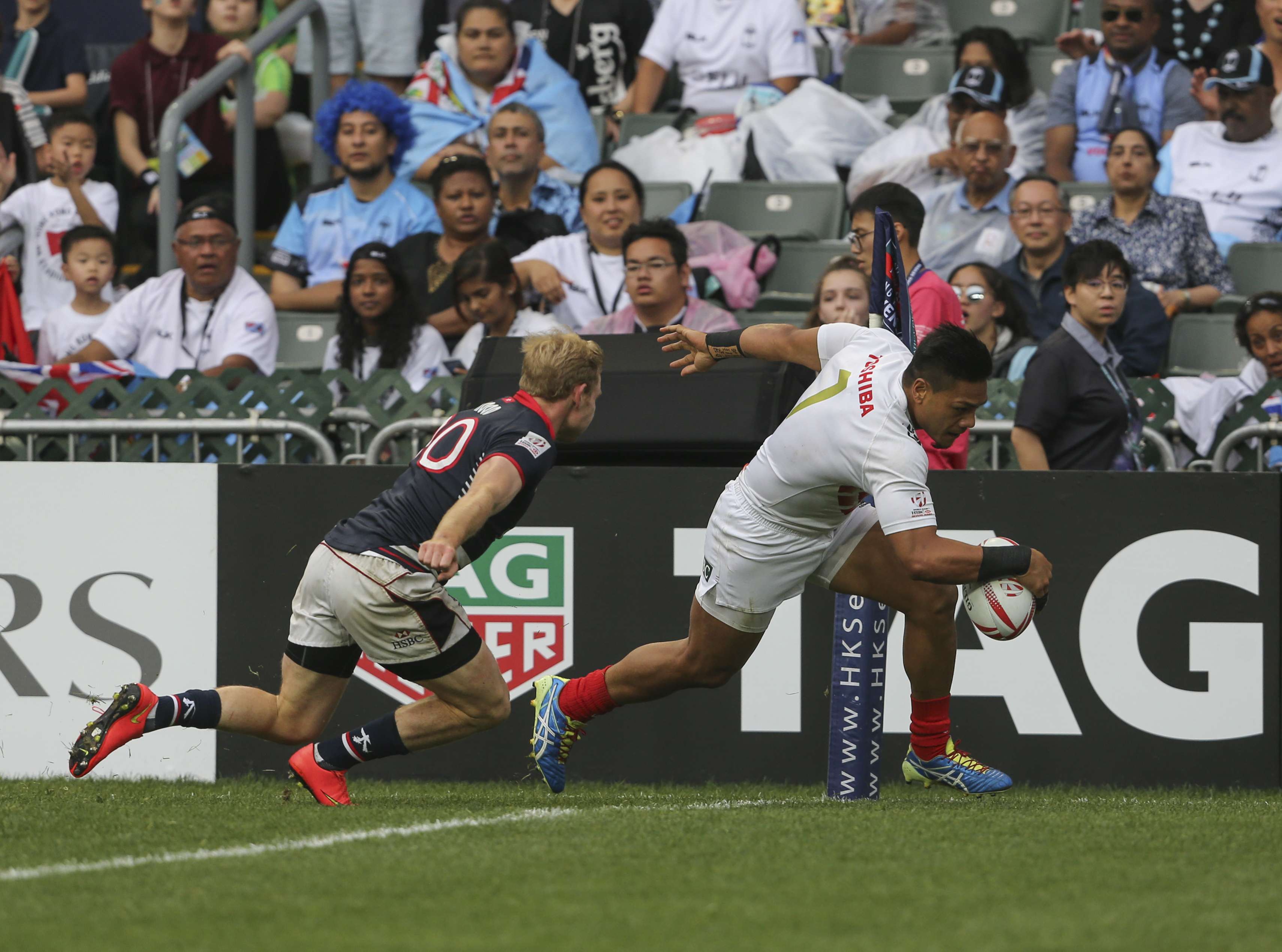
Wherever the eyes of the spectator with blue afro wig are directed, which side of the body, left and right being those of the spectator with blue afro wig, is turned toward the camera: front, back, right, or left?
front

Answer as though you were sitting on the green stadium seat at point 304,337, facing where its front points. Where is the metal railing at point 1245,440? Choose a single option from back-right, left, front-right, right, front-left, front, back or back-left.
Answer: front-left

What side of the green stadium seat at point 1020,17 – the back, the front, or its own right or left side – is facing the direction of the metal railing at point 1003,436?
front

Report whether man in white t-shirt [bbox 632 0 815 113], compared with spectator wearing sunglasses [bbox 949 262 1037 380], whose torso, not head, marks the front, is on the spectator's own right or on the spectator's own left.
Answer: on the spectator's own right

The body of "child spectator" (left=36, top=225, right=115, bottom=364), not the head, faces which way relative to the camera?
toward the camera

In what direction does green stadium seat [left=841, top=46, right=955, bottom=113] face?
toward the camera

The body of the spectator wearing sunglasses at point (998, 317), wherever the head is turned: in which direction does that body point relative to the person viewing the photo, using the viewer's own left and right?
facing the viewer and to the left of the viewer

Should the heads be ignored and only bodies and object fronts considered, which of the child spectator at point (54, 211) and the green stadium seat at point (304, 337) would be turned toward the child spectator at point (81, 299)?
the child spectator at point (54, 211)

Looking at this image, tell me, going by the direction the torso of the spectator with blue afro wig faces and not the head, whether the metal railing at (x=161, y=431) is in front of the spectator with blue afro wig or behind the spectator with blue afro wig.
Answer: in front
